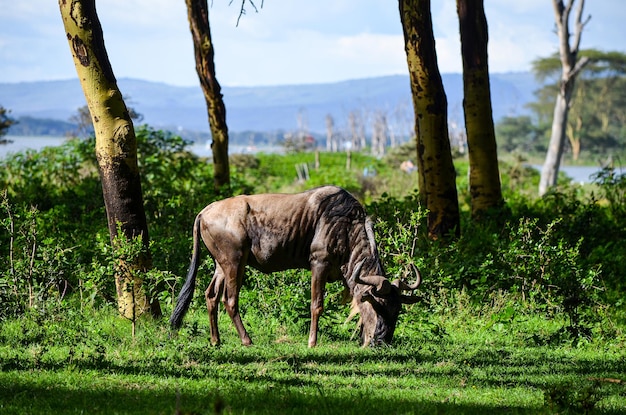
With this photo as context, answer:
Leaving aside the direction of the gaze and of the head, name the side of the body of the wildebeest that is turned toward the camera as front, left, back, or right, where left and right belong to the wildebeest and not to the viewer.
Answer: right
